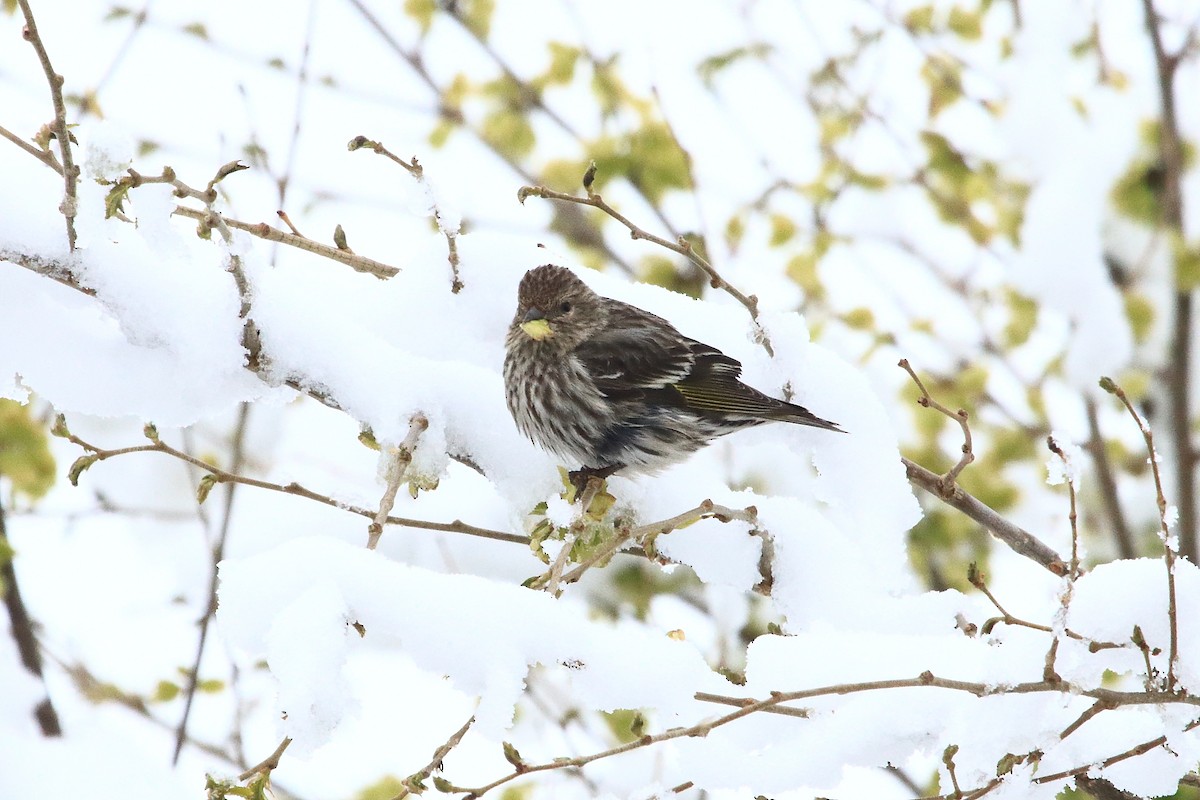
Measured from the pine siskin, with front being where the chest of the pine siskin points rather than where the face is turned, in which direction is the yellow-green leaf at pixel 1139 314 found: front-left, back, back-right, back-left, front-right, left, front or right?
back

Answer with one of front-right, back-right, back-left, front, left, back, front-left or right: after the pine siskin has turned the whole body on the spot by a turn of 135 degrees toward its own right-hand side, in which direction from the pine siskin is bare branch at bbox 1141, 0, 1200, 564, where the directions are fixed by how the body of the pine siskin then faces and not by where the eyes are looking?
front-right

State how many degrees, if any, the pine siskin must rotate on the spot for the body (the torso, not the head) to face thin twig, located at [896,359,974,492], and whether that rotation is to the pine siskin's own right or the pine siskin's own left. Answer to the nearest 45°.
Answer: approximately 180°

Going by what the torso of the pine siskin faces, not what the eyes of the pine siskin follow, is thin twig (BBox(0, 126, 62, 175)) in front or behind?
in front

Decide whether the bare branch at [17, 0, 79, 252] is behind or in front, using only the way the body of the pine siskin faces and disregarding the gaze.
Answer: in front

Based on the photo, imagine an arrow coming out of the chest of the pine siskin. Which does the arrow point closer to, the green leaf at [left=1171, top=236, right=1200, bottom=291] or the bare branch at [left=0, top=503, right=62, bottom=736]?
the bare branch

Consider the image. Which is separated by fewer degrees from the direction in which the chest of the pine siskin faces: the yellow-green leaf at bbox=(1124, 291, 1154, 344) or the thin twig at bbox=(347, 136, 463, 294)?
the thin twig

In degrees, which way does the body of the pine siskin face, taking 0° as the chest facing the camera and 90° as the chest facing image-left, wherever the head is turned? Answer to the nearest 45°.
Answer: approximately 45°

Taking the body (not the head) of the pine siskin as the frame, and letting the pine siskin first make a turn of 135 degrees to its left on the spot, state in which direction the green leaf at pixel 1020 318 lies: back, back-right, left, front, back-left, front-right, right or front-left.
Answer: front-left

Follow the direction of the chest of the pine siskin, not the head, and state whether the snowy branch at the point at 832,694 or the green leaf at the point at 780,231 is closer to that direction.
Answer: the snowy branch
